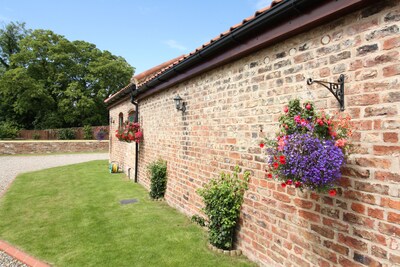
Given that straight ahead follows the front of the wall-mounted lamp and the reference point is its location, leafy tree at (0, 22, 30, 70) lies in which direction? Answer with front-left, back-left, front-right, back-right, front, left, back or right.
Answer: right

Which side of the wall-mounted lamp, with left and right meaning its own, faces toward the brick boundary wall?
right

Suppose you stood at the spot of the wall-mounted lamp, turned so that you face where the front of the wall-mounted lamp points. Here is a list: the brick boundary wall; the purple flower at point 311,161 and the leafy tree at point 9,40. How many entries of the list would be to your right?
2

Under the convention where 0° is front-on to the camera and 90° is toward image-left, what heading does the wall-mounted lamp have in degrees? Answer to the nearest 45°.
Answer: approximately 45°

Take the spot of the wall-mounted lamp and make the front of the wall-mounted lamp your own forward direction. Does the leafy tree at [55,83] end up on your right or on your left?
on your right

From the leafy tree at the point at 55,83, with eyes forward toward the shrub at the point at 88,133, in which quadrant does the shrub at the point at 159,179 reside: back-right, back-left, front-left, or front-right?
front-right

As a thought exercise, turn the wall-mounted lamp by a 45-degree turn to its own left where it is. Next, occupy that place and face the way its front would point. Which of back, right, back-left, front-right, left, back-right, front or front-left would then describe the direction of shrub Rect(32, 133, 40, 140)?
back-right

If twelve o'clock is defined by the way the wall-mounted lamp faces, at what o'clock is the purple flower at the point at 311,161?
The purple flower is roughly at 10 o'clock from the wall-mounted lamp.

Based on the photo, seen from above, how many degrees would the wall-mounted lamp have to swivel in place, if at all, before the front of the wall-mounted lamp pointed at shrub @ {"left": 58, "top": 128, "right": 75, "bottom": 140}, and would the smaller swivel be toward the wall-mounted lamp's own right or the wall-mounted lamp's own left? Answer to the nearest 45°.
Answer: approximately 90° to the wall-mounted lamp's own right
